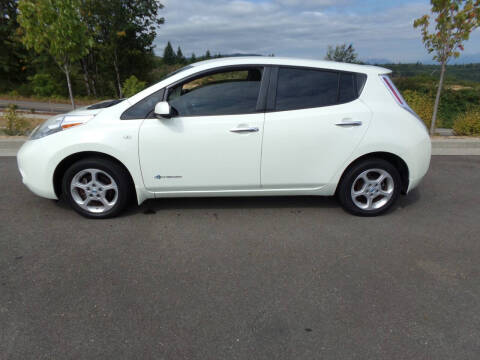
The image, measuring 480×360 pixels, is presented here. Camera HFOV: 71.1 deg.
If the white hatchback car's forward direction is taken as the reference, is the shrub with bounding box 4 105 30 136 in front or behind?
in front

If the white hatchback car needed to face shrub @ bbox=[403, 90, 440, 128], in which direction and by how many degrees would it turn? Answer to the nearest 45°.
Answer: approximately 135° to its right

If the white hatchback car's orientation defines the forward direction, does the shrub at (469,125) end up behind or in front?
behind

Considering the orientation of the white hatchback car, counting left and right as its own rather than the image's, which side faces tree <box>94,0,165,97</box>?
right

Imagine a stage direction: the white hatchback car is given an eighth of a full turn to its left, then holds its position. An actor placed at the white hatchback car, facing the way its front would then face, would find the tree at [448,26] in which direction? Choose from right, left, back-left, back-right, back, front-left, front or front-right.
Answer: back

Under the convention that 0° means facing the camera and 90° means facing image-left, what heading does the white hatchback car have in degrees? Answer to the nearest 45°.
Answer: approximately 90°

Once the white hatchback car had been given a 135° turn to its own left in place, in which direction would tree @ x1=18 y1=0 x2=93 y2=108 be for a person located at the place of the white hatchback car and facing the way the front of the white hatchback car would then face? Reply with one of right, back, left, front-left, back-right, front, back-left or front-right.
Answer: back

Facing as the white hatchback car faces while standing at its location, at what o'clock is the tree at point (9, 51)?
The tree is roughly at 2 o'clock from the white hatchback car.
